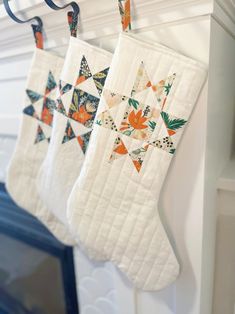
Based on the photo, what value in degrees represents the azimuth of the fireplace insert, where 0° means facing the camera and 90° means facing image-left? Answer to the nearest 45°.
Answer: approximately 45°
